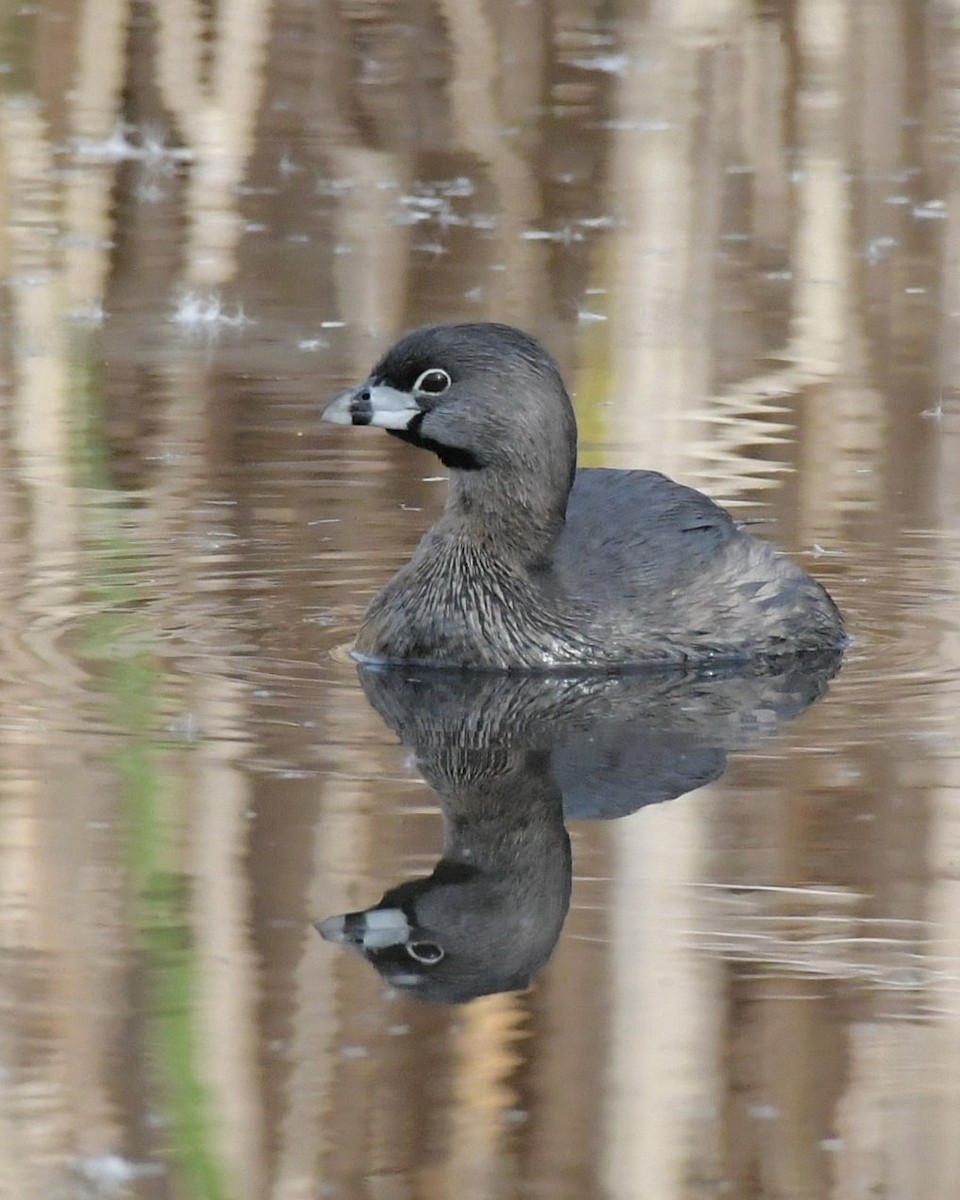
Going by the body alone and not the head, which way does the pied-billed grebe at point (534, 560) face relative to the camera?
to the viewer's left
